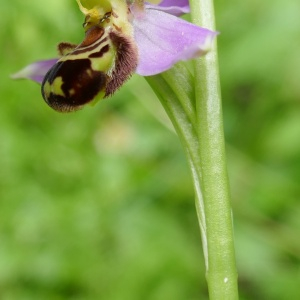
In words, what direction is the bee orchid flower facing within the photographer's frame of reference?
facing the viewer and to the left of the viewer
